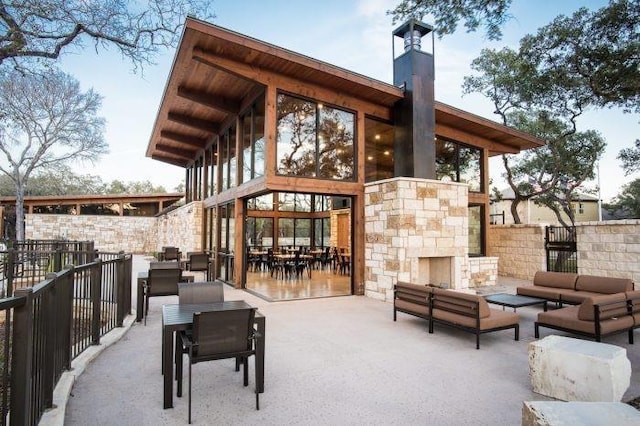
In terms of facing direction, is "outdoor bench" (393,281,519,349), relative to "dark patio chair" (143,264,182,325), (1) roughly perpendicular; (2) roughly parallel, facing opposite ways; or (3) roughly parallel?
roughly perpendicular

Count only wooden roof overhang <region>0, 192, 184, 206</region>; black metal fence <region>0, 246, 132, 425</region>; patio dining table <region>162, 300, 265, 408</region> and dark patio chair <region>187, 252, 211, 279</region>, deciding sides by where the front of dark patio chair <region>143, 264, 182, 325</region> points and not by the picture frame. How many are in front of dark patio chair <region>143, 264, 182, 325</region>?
2

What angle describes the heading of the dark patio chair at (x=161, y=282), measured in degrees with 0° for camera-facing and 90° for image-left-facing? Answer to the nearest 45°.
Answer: approximately 180°

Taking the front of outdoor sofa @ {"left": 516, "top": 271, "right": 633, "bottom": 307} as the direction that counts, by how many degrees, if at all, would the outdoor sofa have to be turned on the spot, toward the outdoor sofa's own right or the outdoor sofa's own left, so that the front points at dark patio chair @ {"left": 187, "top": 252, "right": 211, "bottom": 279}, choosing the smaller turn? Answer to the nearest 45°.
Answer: approximately 45° to the outdoor sofa's own right

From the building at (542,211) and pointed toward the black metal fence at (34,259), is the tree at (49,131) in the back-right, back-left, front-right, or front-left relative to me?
front-right

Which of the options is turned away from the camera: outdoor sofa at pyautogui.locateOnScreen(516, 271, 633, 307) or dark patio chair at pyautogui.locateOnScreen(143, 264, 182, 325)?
the dark patio chair

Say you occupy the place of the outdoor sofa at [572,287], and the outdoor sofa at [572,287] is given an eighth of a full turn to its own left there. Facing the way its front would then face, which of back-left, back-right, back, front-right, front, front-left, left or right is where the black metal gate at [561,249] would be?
back

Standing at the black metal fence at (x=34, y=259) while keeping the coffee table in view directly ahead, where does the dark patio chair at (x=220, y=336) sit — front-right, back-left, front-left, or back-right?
front-right

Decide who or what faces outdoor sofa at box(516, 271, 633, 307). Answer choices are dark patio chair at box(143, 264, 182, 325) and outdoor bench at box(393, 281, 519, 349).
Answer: the outdoor bench

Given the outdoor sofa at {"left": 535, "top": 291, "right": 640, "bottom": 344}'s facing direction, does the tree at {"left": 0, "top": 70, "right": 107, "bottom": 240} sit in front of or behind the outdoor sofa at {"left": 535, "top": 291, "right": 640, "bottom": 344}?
in front

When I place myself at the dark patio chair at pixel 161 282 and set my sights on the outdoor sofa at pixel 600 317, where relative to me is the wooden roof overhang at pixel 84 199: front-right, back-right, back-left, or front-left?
back-left

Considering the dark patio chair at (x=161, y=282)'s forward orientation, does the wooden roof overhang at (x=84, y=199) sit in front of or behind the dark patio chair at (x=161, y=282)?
in front

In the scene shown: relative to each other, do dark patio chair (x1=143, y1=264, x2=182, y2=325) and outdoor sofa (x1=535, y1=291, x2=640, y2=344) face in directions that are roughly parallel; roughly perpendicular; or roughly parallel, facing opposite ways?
roughly parallel

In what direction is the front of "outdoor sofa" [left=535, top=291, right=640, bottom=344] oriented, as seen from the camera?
facing away from the viewer and to the left of the viewer

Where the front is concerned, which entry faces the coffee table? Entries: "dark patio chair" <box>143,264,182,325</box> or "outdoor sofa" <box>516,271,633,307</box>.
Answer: the outdoor sofa
